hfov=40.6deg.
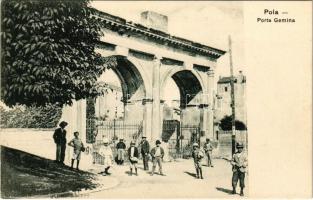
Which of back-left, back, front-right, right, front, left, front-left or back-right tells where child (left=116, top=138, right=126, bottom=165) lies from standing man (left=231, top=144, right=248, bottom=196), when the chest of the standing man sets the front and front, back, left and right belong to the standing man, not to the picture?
back-right

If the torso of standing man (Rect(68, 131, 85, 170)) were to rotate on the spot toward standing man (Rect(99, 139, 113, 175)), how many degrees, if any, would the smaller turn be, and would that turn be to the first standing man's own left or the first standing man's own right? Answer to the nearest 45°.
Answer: approximately 90° to the first standing man's own left

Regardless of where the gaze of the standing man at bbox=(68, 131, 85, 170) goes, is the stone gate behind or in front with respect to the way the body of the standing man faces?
behind

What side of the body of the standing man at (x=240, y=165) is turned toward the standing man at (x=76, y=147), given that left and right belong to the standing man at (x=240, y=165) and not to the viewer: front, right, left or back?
right

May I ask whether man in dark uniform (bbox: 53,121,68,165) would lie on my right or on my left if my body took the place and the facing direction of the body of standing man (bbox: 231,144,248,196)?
on my right

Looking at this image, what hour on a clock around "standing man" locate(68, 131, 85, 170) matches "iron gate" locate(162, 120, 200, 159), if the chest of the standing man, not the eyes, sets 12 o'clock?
The iron gate is roughly at 7 o'clock from the standing man.

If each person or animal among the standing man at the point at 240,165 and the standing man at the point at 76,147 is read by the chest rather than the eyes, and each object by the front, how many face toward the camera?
2

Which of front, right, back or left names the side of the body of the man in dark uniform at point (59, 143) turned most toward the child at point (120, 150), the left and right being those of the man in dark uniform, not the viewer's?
left

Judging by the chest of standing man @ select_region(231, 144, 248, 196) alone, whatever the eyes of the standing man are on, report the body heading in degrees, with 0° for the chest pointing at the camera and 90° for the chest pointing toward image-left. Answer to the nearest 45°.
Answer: approximately 0°
